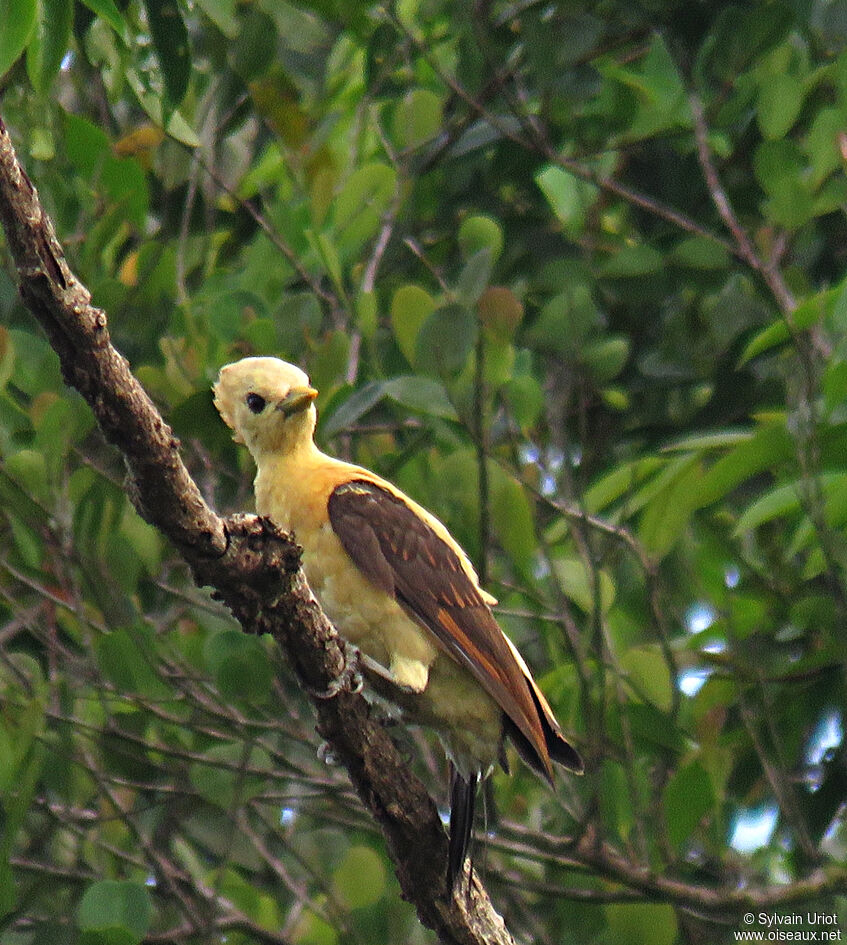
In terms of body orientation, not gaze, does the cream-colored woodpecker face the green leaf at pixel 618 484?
no

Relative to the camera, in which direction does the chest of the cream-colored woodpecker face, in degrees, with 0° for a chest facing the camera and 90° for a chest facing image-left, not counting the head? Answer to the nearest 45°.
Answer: approximately 90°

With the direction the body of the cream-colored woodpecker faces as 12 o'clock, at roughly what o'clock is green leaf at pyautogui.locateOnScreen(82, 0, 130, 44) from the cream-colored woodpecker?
The green leaf is roughly at 2 o'clock from the cream-colored woodpecker.

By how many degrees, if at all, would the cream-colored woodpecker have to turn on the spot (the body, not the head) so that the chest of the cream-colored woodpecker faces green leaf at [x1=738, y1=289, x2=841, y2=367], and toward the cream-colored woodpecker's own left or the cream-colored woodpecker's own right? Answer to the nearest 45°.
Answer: approximately 180°

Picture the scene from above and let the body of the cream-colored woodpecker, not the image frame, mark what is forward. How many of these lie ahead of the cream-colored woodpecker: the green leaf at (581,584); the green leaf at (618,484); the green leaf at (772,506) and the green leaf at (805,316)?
0
